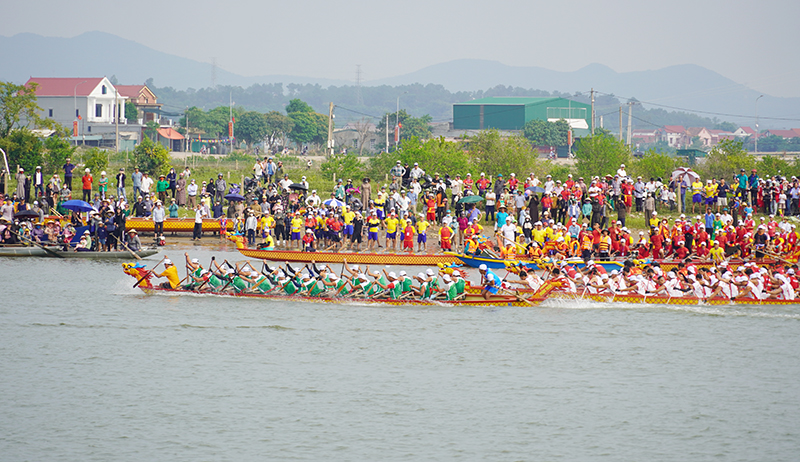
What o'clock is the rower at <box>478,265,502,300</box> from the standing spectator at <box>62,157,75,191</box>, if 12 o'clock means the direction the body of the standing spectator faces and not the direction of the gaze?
The rower is roughly at 11 o'clock from the standing spectator.

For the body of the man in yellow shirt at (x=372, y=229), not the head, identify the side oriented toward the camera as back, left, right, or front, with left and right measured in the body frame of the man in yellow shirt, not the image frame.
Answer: front

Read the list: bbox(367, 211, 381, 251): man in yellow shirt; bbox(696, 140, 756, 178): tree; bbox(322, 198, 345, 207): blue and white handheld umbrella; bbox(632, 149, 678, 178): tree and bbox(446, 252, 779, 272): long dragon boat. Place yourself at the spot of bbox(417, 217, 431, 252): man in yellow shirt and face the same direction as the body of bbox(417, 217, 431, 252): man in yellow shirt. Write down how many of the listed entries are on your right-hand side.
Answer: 2

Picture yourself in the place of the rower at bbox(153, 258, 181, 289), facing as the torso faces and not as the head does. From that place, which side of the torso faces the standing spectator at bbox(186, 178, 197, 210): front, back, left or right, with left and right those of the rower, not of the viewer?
right

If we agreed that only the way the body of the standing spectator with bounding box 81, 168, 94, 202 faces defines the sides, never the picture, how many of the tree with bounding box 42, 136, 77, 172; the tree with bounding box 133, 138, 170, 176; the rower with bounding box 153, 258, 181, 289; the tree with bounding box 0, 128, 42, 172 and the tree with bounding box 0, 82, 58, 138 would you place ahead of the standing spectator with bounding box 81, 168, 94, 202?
1

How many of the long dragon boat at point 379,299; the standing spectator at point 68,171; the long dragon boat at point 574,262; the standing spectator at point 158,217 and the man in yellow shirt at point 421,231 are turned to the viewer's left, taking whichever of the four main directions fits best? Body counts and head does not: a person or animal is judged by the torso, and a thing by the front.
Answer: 2

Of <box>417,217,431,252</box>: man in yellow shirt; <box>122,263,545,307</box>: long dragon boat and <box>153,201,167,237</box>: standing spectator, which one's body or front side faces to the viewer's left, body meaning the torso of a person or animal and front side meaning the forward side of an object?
the long dragon boat

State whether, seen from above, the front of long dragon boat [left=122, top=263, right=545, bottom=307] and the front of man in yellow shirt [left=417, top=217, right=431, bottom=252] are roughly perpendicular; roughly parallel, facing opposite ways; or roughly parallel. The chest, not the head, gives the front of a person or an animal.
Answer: roughly perpendicular

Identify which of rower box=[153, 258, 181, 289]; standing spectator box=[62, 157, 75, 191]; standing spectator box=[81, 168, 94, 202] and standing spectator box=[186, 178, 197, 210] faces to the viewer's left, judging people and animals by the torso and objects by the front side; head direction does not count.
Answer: the rower

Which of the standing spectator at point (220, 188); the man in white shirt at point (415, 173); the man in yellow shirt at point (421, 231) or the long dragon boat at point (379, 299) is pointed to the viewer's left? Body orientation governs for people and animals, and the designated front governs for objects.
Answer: the long dragon boat

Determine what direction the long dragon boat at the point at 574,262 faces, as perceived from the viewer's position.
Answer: facing to the left of the viewer

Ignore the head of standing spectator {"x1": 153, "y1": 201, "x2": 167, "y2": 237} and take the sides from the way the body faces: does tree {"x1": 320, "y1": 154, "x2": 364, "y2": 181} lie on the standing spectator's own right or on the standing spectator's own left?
on the standing spectator's own left

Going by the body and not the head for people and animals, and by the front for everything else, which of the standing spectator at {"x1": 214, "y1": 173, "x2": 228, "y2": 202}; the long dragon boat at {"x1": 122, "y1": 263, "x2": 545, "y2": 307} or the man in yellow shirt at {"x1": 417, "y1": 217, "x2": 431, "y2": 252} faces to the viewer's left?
the long dragon boat

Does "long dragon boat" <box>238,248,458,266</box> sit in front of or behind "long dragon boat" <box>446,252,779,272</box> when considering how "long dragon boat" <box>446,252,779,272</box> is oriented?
in front

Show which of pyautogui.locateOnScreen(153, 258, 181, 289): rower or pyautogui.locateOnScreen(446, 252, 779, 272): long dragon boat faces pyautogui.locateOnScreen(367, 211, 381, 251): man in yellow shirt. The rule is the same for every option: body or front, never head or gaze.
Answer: the long dragon boat

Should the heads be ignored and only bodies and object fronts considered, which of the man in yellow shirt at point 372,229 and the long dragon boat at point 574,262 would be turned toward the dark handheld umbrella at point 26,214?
the long dragon boat

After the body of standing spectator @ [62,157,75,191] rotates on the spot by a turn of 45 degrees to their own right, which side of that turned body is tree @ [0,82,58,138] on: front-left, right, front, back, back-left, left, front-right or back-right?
back-right

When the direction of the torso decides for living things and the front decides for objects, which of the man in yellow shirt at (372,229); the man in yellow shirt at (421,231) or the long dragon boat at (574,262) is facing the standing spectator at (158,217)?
the long dragon boat

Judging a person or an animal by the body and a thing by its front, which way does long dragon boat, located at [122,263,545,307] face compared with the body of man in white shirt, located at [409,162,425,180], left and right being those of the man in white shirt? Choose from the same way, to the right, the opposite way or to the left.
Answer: to the right

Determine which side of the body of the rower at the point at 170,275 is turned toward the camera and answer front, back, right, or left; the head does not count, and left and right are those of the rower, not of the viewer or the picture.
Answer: left
